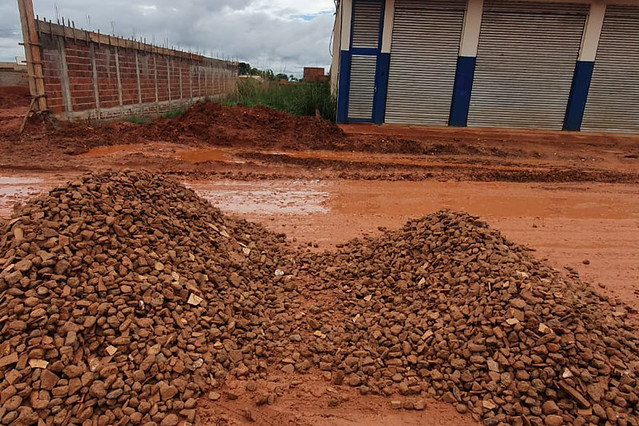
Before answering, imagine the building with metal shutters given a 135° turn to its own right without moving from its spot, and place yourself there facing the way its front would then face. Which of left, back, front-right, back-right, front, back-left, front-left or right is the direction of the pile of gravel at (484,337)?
back-left

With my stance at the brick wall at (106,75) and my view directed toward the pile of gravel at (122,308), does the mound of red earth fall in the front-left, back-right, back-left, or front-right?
front-left

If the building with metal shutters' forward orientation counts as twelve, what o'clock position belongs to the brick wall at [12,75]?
The brick wall is roughly at 3 o'clock from the building with metal shutters.

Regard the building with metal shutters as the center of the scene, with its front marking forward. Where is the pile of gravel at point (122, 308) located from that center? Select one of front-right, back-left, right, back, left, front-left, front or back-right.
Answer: front

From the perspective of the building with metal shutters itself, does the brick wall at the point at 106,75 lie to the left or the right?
on its right

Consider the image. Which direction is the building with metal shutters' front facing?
toward the camera

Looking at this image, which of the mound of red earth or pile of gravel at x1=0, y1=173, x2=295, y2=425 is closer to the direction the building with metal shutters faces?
the pile of gravel

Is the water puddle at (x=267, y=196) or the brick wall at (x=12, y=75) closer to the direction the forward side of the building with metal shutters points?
the water puddle

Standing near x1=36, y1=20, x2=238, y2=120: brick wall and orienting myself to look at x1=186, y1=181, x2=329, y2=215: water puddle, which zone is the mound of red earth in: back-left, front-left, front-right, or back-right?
front-left

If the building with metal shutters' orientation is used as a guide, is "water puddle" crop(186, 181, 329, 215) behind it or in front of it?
in front

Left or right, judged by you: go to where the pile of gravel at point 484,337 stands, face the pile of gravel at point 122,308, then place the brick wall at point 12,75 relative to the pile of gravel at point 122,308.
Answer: right
